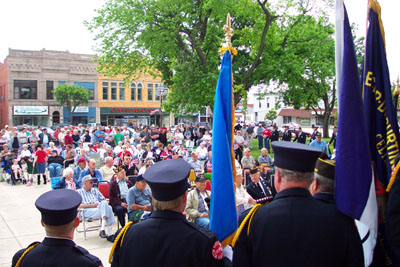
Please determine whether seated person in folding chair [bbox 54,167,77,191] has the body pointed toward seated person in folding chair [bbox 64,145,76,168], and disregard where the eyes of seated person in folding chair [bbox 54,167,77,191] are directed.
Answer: no

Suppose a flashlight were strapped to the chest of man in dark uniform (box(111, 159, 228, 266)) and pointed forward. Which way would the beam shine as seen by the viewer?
away from the camera

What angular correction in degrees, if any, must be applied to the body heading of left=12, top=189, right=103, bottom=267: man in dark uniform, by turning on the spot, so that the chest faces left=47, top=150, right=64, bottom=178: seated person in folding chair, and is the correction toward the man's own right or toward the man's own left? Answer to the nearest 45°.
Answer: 0° — they already face them

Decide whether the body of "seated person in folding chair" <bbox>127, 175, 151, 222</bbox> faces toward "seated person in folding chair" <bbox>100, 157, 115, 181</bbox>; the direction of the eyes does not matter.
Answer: no

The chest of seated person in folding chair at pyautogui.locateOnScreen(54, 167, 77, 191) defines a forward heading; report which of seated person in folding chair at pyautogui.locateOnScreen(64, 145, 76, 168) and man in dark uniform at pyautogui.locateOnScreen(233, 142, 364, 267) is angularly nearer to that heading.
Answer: the man in dark uniform

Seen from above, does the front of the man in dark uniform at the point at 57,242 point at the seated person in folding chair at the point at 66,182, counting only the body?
yes

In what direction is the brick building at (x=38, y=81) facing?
toward the camera

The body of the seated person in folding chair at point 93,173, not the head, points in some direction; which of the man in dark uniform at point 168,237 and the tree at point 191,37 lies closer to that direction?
the man in dark uniform

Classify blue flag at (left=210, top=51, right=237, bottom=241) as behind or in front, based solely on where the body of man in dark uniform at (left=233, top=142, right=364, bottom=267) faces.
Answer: in front

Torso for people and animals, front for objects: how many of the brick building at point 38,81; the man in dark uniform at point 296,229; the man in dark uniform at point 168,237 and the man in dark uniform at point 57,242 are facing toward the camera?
1

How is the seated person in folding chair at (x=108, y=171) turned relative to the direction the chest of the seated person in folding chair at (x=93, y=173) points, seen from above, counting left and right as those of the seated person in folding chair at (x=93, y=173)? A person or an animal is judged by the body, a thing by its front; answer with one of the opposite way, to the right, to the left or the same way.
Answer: the same way

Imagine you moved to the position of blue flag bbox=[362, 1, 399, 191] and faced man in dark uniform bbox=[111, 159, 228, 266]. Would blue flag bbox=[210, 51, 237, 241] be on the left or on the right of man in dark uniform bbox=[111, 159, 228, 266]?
right

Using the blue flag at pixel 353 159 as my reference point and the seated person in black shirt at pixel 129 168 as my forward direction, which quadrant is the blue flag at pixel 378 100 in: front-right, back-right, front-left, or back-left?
front-right

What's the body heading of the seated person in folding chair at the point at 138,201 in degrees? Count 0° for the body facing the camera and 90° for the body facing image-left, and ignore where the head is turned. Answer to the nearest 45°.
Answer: approximately 315°

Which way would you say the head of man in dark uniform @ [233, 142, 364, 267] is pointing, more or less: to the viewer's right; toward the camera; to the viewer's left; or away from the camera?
away from the camera

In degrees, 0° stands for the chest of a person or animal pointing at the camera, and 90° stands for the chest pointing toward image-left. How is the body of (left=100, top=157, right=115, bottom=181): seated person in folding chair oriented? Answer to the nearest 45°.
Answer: approximately 315°

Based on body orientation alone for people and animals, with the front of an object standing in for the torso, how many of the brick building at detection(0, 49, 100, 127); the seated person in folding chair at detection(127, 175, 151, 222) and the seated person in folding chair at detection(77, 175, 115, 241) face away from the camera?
0

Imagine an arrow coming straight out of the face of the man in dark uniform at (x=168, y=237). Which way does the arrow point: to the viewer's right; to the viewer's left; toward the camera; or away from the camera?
away from the camera

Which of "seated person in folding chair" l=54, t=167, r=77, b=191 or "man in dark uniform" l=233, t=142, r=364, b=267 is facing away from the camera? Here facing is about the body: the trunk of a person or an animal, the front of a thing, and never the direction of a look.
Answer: the man in dark uniform

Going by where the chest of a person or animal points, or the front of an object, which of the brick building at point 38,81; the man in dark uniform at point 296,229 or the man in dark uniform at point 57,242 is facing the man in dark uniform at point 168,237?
the brick building
